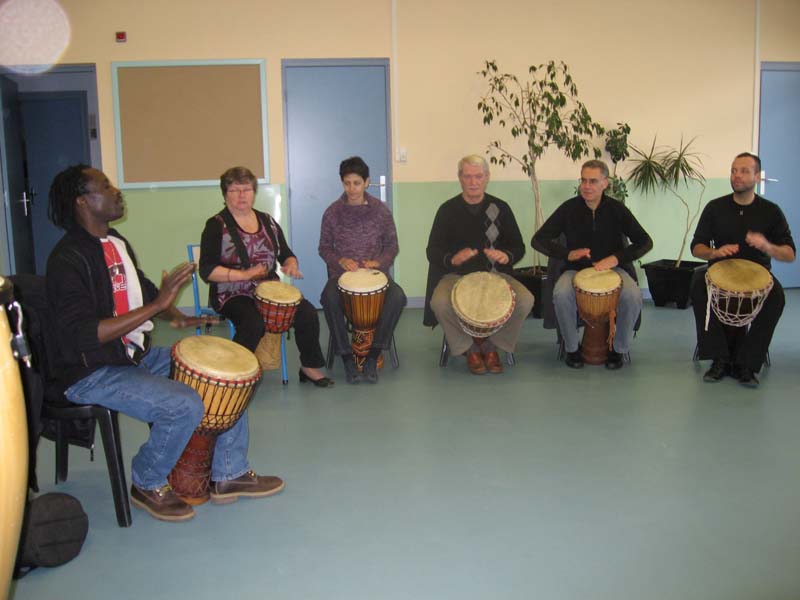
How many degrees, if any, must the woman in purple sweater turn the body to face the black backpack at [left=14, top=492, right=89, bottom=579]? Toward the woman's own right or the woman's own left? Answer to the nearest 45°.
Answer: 0° — they already face it

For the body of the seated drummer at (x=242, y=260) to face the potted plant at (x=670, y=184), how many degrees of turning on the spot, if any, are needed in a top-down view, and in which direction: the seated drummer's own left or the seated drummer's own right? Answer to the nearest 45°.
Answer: approximately 90° to the seated drummer's own left

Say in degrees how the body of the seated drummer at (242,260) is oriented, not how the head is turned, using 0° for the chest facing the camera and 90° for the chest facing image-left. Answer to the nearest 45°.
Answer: approximately 315°

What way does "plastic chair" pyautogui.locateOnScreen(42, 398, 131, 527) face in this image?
to the viewer's right

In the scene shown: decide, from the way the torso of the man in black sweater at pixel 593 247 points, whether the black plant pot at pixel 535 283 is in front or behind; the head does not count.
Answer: behind

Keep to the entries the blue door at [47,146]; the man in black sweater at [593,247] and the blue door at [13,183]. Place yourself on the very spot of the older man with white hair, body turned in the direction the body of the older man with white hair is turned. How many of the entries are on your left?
1

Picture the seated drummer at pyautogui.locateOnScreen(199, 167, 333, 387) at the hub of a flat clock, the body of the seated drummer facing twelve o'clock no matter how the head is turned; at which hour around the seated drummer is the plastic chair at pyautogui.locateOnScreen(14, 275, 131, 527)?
The plastic chair is roughly at 2 o'clock from the seated drummer.

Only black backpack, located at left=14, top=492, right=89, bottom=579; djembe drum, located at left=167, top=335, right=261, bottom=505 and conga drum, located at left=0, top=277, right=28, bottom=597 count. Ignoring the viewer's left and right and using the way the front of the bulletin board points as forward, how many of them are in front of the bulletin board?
3

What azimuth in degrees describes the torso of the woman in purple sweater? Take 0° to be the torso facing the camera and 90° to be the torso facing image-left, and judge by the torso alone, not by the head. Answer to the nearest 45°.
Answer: approximately 0°
